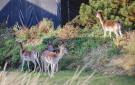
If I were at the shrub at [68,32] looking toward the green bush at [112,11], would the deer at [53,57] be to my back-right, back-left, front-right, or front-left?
back-right

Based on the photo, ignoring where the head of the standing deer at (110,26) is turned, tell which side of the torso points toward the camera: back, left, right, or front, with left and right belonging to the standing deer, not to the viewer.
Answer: left

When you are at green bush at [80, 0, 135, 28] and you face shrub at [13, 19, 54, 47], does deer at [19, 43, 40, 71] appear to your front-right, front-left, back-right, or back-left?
front-left

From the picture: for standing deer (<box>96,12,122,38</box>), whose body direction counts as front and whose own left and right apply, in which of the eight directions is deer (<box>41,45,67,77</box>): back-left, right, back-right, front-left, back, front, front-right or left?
front-left

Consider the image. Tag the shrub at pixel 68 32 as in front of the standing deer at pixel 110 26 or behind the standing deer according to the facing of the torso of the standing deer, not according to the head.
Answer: in front

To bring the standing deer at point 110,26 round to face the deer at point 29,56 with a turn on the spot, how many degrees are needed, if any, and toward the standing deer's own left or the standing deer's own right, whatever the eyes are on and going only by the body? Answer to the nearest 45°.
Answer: approximately 45° to the standing deer's own left

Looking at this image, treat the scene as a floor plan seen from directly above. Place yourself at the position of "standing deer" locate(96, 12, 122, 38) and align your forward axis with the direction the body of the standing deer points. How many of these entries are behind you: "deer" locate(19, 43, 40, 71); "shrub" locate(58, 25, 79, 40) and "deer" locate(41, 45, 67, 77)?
0
